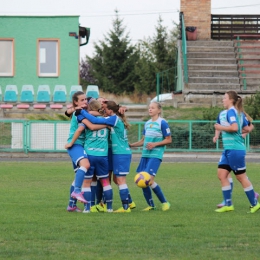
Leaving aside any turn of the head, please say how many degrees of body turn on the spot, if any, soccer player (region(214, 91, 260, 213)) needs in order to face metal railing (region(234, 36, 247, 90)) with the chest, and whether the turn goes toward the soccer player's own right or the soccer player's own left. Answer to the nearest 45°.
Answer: approximately 90° to the soccer player's own right

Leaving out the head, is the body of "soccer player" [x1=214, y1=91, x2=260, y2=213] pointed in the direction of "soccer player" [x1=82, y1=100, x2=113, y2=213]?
yes

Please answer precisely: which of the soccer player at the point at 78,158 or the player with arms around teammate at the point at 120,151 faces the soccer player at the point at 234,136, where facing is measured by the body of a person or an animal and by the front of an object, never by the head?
the soccer player at the point at 78,158

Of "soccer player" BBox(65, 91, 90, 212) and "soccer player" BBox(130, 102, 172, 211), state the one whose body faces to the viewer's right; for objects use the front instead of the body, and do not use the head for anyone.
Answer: "soccer player" BBox(65, 91, 90, 212)

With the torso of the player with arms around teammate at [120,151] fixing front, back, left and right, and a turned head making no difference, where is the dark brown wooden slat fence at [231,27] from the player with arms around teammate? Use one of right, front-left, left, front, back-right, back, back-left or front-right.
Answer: right

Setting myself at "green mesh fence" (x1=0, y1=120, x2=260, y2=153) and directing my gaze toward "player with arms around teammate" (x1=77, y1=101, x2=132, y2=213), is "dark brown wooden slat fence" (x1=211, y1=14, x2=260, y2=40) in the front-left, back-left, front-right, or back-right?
back-left

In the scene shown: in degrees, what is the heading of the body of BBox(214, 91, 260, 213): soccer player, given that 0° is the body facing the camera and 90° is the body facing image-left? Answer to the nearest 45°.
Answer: approximately 90°

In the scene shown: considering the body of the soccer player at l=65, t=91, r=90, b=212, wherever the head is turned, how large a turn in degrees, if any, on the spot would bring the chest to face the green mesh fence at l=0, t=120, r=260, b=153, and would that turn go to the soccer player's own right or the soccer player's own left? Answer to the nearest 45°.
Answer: approximately 90° to the soccer player's own left

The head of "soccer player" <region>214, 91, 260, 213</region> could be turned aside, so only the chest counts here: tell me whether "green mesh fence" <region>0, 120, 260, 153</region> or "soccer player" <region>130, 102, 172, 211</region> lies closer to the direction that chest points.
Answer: the soccer player

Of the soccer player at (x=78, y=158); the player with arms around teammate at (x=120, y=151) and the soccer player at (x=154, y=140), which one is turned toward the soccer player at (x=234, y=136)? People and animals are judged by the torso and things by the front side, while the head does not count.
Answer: the soccer player at (x=78, y=158)

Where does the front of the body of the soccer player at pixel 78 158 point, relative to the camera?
to the viewer's right

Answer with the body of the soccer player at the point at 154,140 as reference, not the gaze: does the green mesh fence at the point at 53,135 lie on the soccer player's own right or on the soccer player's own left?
on the soccer player's own right

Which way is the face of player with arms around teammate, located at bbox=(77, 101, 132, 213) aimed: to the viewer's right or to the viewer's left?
to the viewer's left

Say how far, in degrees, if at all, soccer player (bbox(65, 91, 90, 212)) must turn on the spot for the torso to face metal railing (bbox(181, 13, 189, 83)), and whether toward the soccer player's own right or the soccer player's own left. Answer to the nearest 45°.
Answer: approximately 90° to the soccer player's own left
